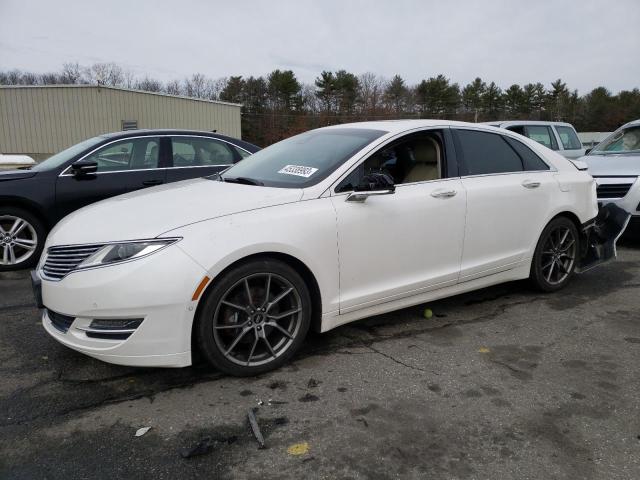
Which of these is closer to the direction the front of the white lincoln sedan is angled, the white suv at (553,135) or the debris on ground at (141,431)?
the debris on ground

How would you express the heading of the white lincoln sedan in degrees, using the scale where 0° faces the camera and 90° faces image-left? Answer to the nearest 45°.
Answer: approximately 45°

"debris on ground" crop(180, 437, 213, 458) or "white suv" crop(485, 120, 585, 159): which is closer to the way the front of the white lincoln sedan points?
the debris on ground

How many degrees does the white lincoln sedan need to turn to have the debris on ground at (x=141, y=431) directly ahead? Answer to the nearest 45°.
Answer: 0° — it already faces it

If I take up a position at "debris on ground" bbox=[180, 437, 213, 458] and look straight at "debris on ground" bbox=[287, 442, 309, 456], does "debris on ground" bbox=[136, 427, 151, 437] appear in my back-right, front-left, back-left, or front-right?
back-left

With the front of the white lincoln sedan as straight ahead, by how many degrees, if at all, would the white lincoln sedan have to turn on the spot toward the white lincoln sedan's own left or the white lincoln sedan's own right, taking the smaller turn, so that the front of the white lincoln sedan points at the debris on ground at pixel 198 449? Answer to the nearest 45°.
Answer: approximately 45° to the white lincoln sedan's own left
